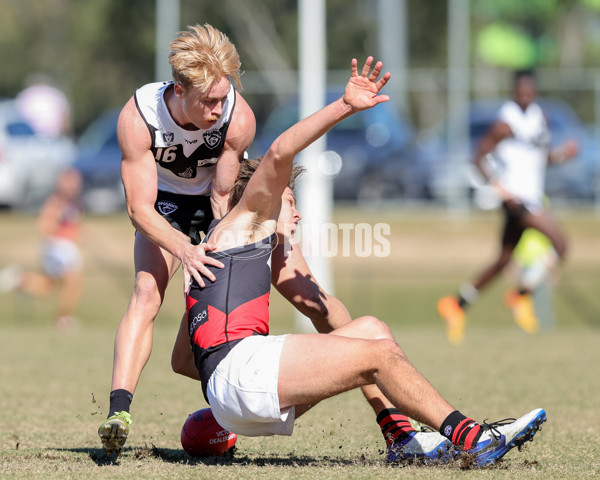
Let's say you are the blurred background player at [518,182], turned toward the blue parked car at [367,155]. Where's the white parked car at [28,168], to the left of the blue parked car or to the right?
left

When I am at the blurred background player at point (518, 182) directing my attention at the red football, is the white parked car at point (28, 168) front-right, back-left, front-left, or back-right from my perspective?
back-right

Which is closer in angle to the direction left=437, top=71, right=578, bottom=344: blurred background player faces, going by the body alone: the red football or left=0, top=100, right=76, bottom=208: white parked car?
the red football

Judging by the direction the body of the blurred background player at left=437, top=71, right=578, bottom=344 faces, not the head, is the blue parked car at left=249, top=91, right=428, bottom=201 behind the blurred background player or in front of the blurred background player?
behind
